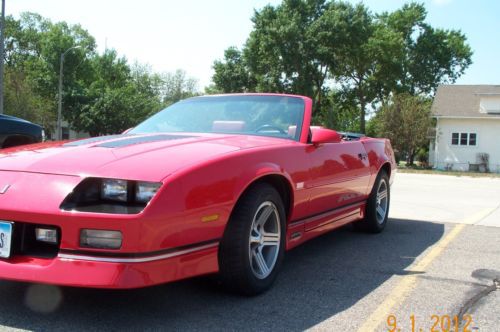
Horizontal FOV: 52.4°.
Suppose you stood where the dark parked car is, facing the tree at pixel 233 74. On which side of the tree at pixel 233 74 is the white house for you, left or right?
right

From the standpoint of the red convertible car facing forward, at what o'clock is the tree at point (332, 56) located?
The tree is roughly at 5 o'clock from the red convertible car.

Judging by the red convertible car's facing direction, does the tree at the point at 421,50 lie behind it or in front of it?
behind

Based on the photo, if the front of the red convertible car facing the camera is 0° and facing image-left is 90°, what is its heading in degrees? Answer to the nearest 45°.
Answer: approximately 45°

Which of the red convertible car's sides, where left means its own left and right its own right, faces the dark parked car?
right

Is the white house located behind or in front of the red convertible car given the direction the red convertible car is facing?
behind

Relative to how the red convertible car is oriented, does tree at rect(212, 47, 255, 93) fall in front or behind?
behind
